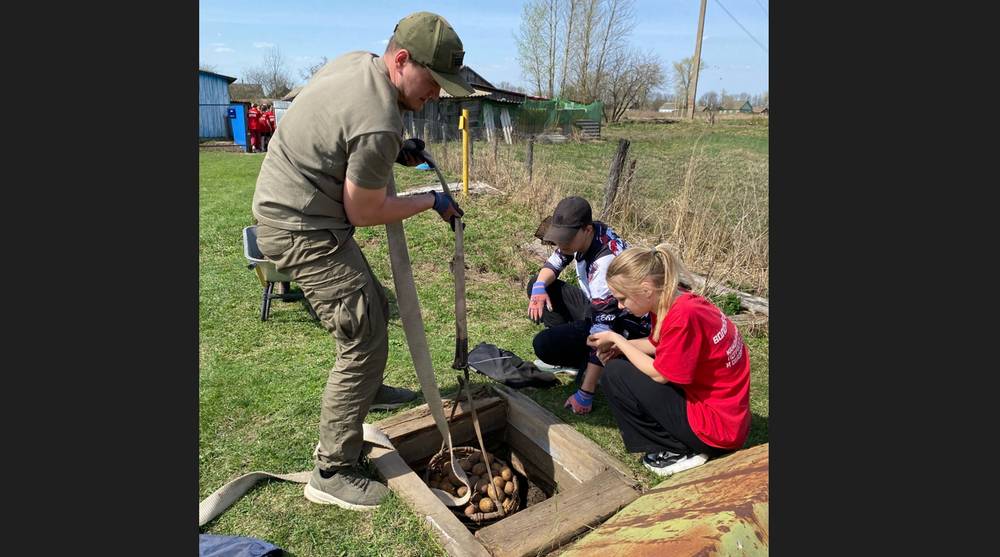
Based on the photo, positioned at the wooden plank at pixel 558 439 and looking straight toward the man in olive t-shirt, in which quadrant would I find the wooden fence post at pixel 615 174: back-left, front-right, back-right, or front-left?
back-right

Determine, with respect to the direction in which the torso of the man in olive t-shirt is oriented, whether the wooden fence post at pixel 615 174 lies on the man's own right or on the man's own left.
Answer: on the man's own left

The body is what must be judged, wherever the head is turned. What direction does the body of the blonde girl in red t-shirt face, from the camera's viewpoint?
to the viewer's left

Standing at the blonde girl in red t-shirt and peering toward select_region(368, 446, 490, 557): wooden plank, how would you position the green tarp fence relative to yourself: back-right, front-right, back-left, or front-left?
back-right

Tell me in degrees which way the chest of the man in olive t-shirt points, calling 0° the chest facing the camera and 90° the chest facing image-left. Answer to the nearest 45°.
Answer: approximately 270°

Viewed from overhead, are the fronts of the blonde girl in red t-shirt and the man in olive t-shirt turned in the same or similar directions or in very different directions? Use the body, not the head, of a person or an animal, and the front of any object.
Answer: very different directions

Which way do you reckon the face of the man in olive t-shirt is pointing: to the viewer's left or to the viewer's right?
to the viewer's right

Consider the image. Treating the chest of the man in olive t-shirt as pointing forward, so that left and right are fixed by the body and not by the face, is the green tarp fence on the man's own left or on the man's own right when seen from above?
on the man's own left

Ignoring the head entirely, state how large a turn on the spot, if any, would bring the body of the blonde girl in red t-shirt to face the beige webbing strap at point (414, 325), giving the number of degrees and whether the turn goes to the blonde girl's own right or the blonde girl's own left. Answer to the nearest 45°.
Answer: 0° — they already face it

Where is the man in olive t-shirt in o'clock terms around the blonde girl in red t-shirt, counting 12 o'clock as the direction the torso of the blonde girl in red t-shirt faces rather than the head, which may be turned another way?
The man in olive t-shirt is roughly at 11 o'clock from the blonde girl in red t-shirt.

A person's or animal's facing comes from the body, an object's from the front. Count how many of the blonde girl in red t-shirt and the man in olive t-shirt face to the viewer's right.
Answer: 1
